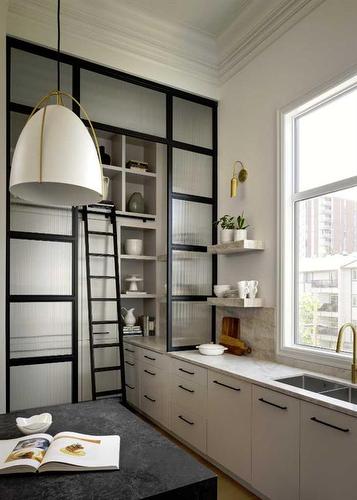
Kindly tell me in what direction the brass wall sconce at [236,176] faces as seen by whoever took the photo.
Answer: facing the viewer and to the left of the viewer

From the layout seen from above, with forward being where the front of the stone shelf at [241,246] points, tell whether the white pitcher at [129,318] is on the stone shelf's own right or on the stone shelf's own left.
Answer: on the stone shelf's own right

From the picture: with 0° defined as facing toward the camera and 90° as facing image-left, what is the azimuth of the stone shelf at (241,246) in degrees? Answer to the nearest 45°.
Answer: approximately 45°

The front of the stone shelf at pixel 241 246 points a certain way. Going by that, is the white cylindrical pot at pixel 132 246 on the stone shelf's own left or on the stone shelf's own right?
on the stone shelf's own right

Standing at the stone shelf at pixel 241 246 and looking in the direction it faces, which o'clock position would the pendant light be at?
The pendant light is roughly at 11 o'clock from the stone shelf.

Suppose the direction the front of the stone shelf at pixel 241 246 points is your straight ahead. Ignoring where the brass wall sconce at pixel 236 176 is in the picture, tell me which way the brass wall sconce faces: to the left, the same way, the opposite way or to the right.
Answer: the same way

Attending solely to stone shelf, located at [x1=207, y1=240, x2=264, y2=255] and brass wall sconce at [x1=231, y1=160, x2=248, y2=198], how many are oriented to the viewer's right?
0

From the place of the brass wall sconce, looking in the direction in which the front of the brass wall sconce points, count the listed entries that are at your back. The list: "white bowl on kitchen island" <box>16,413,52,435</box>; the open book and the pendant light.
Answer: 0

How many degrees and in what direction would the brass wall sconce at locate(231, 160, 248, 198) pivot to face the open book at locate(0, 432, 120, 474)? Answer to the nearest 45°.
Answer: approximately 45° to its left

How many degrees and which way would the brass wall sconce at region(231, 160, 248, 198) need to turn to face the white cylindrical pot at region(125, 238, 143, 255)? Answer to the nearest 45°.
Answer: approximately 90° to its right

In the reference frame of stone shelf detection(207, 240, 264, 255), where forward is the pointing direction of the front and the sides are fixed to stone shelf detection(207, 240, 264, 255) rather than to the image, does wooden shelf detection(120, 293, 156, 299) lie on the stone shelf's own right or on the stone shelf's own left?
on the stone shelf's own right

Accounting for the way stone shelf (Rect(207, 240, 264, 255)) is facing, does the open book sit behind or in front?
in front
